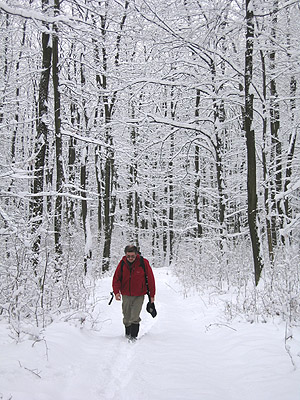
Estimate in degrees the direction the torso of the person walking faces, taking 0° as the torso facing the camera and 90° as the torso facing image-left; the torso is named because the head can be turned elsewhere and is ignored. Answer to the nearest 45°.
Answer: approximately 0°

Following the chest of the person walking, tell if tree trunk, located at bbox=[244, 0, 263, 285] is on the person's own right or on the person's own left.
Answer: on the person's own left
